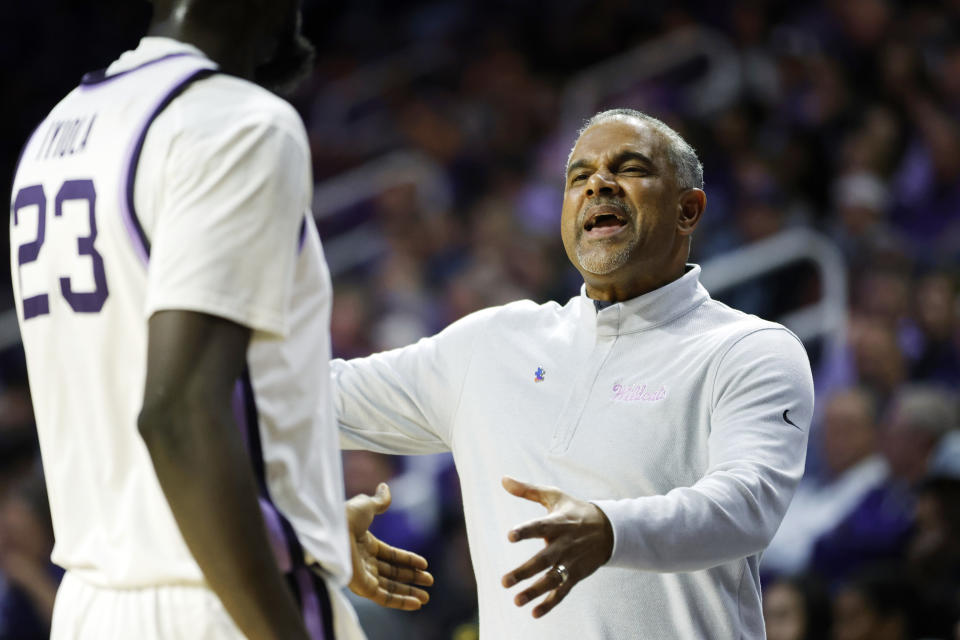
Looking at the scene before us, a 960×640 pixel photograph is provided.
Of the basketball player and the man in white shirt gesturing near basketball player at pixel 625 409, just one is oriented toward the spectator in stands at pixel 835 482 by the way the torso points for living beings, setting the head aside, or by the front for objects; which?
the basketball player

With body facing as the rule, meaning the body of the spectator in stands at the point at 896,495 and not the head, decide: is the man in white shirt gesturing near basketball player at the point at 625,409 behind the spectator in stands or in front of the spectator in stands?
in front

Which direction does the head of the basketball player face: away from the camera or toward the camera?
away from the camera

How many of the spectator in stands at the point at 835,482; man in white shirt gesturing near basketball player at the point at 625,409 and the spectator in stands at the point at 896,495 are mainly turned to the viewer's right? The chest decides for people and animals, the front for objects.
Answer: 0

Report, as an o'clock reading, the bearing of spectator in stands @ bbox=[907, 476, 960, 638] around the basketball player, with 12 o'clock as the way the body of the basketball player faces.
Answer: The spectator in stands is roughly at 12 o'clock from the basketball player.

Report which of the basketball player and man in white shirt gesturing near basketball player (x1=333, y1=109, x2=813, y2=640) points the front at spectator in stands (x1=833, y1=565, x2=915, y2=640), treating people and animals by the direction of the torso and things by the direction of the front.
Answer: the basketball player

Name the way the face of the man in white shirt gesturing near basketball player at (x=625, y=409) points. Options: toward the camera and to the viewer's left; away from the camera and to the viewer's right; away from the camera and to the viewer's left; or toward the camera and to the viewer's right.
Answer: toward the camera and to the viewer's left

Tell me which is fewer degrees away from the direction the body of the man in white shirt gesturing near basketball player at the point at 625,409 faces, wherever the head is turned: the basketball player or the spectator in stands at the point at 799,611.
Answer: the basketball player

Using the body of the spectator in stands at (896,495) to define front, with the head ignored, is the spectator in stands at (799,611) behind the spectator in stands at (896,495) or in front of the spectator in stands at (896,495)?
in front

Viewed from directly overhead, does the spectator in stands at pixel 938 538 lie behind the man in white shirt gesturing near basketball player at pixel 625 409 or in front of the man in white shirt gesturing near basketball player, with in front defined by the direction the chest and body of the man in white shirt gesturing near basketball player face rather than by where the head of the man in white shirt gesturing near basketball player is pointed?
behind

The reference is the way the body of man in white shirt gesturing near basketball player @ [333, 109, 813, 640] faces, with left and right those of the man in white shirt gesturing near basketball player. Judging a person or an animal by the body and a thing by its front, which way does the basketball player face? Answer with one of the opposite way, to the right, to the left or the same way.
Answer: the opposite way

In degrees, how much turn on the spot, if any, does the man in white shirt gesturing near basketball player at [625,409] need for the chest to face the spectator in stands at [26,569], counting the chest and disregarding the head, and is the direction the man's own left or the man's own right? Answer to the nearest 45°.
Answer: approximately 90° to the man's own right

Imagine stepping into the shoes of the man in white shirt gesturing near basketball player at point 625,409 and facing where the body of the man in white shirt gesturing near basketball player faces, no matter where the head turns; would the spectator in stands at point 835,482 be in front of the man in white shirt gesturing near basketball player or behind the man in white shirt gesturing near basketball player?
behind

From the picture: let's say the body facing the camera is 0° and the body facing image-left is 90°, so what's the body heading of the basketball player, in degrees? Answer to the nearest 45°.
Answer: approximately 225°

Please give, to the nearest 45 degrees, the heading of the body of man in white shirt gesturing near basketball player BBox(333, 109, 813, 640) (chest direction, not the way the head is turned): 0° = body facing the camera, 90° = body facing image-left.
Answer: approximately 45°
